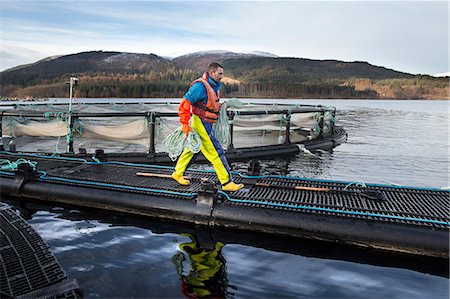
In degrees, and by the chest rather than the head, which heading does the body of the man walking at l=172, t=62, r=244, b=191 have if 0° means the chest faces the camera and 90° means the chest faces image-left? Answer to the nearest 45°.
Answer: approximately 270°
